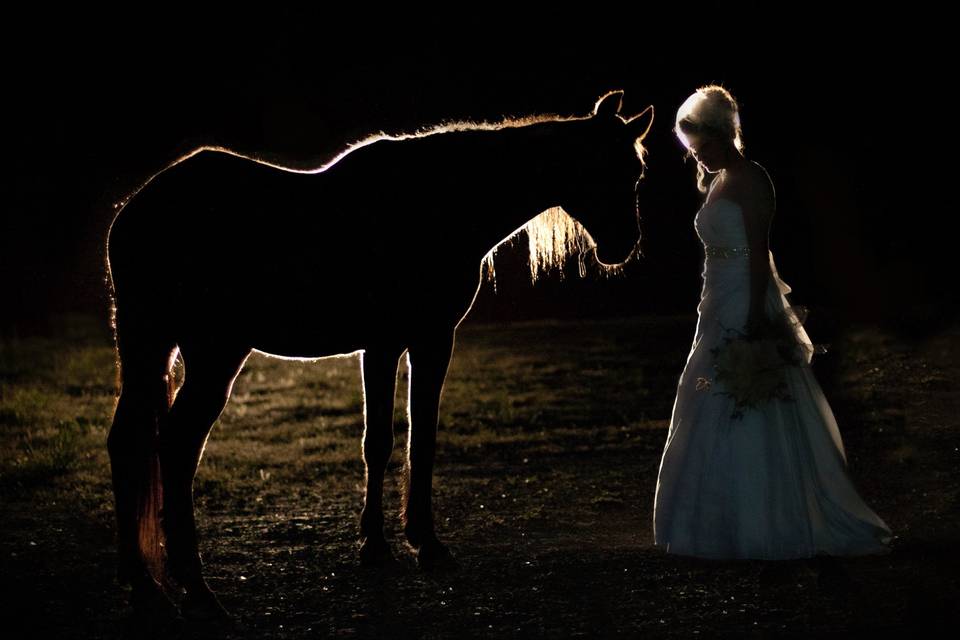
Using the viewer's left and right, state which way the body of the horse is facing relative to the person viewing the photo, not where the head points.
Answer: facing away from the viewer and to the right of the viewer

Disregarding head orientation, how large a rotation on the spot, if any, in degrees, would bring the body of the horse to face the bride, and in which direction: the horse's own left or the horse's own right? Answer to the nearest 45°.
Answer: approximately 45° to the horse's own right

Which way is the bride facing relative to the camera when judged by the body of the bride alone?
to the viewer's left

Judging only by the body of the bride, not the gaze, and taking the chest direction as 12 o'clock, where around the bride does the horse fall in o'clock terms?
The horse is roughly at 12 o'clock from the bride.

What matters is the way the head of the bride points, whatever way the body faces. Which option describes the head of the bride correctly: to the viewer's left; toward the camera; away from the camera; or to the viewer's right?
to the viewer's left

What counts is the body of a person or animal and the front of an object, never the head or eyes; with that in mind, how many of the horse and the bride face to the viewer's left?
1
